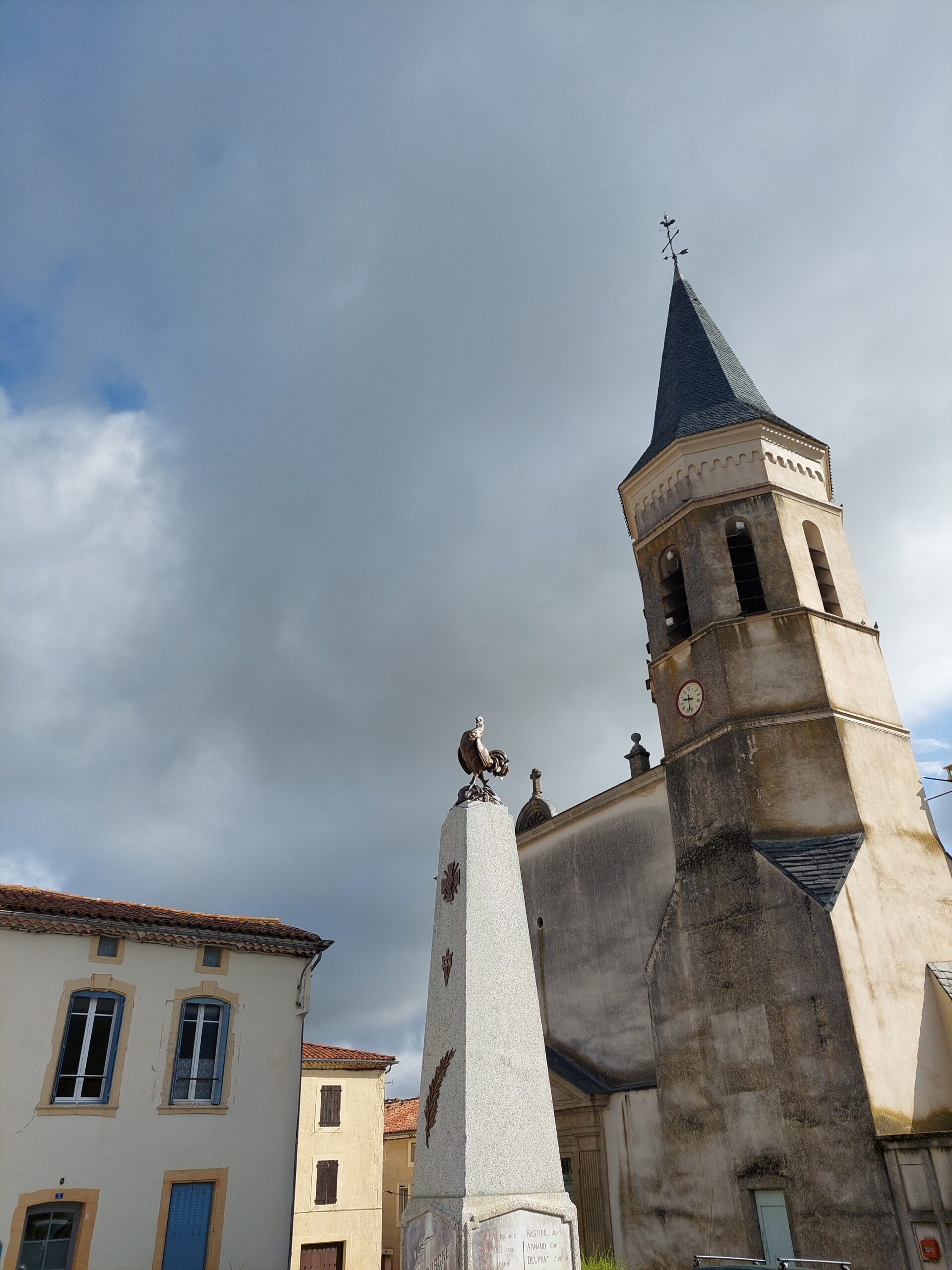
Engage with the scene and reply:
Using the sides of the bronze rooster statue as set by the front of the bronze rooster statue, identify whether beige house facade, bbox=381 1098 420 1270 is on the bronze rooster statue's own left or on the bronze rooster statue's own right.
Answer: on the bronze rooster statue's own right

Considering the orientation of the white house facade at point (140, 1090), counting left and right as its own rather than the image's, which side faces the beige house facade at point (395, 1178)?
back

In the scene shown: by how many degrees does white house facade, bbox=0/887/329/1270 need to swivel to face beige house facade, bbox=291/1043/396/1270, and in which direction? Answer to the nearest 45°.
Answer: approximately 135° to its left

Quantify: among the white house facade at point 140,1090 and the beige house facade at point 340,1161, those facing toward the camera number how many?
2

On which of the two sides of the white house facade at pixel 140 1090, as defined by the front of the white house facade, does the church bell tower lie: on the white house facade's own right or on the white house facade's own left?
on the white house facade's own left

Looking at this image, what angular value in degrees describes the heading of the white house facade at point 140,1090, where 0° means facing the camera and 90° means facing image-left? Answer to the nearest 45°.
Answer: approximately 0°

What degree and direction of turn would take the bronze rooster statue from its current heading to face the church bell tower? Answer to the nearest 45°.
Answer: approximately 180°

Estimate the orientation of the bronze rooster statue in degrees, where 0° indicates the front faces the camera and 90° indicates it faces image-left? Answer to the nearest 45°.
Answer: approximately 45°

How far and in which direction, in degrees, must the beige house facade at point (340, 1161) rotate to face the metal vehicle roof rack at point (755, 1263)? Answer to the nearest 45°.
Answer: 0° — it already faces it
